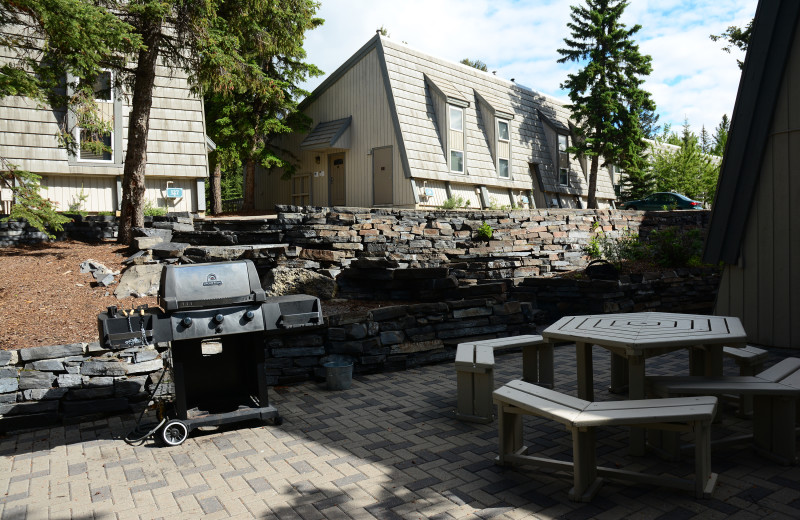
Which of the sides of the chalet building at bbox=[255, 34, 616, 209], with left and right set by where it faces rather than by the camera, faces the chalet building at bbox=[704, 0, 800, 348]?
left

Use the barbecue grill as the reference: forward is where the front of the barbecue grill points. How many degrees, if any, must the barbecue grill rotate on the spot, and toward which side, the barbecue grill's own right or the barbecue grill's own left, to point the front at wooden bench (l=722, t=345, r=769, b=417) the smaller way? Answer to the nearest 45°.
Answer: approximately 90° to the barbecue grill's own left

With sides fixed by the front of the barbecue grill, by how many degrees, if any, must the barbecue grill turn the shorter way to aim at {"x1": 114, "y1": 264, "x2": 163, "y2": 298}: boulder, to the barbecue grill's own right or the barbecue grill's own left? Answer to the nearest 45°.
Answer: approximately 180°

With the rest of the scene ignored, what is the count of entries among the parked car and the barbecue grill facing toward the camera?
1

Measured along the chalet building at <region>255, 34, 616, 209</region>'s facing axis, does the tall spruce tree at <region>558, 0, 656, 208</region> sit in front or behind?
behind

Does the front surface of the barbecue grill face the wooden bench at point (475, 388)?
no

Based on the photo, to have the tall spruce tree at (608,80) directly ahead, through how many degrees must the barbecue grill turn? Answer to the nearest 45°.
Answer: approximately 135° to its left

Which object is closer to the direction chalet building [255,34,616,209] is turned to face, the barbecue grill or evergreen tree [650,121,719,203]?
the barbecue grill

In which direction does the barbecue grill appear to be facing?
toward the camera

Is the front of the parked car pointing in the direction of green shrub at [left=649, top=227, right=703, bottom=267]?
no

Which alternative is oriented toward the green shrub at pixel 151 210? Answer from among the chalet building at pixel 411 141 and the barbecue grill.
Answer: the chalet building

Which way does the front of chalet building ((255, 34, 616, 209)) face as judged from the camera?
facing the viewer and to the left of the viewer

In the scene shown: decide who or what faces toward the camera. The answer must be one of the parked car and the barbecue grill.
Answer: the barbecue grill
